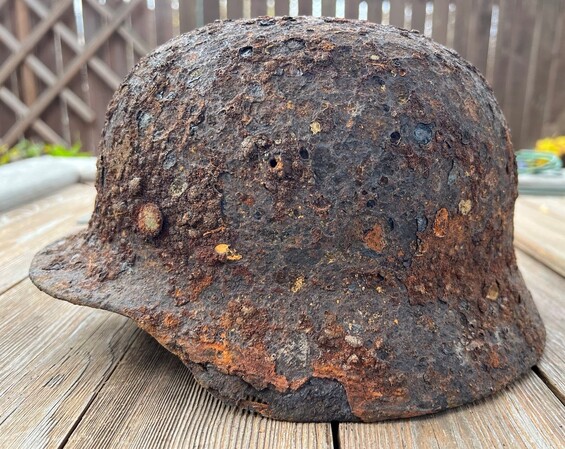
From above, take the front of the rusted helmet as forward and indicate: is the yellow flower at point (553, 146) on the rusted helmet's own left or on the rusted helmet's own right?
on the rusted helmet's own right

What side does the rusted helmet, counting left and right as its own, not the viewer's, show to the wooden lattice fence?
right

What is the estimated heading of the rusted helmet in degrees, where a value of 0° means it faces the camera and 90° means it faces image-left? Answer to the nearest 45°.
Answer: approximately 90°

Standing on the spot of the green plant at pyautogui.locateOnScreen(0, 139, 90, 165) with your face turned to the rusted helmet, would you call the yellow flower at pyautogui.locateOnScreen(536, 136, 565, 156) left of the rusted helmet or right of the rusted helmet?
left

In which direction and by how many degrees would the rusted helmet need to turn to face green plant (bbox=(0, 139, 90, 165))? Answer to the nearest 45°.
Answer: approximately 45° to its right

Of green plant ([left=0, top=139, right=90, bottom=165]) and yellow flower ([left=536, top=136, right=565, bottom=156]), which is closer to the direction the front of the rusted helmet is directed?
the green plant
